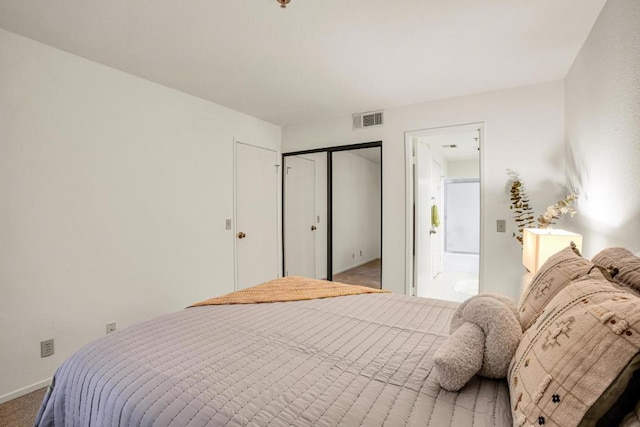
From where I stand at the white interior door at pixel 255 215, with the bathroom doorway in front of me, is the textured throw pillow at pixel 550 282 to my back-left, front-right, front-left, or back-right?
front-right

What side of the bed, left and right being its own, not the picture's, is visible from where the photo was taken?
left

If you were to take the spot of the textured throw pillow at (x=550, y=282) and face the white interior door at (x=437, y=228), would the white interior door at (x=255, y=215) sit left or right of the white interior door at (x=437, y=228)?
left
